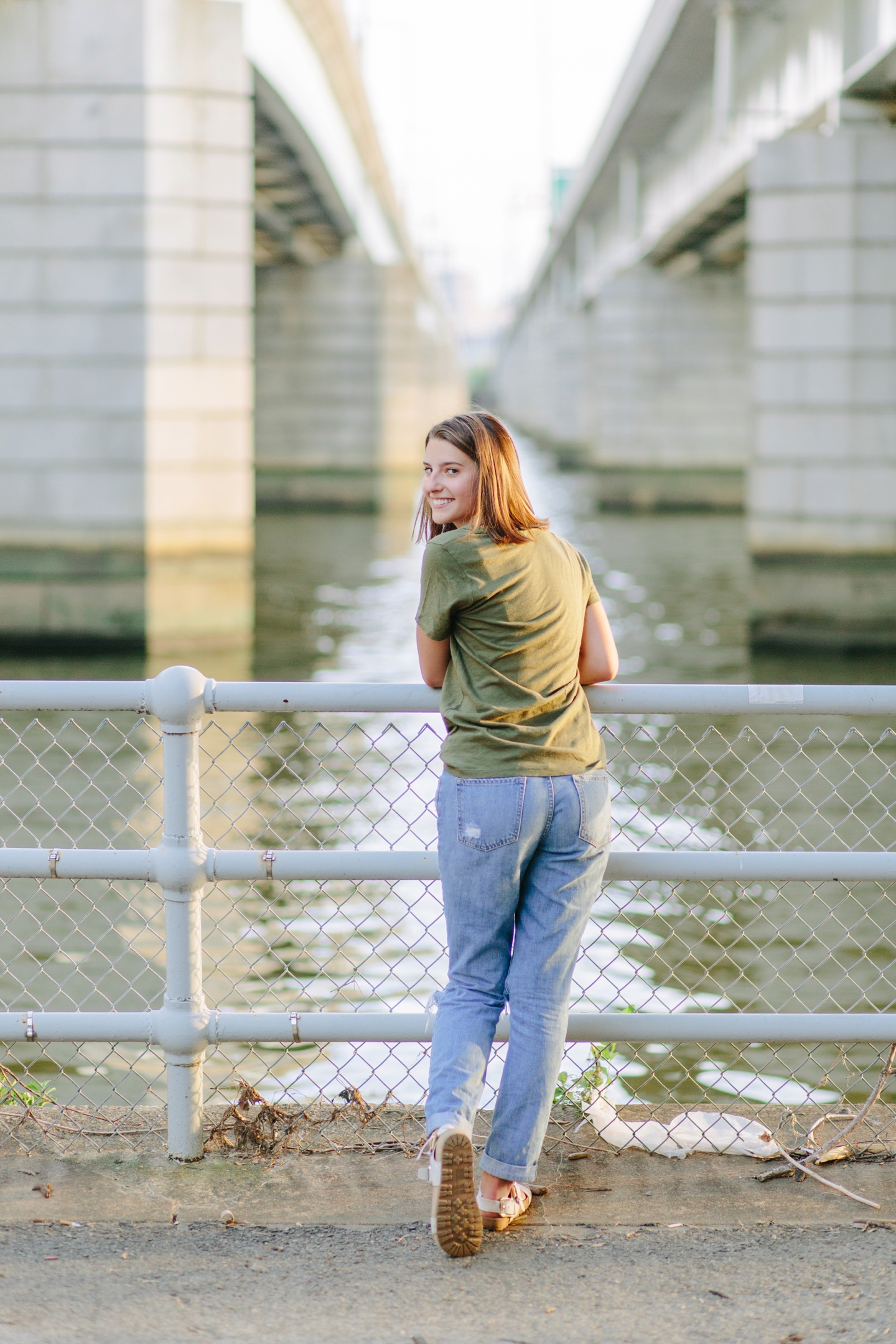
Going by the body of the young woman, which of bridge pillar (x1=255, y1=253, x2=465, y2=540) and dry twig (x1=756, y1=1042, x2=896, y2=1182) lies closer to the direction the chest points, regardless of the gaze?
the bridge pillar

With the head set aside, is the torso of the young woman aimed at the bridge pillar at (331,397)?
yes

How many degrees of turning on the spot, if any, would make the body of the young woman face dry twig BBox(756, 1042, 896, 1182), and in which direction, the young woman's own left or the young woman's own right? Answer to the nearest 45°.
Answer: approximately 45° to the young woman's own right

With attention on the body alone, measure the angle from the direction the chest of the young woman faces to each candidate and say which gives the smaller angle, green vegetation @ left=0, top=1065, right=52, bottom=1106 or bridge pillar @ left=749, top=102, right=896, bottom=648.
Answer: the bridge pillar

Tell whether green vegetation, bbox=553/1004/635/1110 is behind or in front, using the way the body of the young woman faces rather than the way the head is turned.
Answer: in front

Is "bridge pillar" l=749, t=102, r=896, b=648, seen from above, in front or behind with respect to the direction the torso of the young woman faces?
in front

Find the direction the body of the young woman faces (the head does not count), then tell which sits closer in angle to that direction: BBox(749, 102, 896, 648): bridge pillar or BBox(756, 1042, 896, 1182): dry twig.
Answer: the bridge pillar

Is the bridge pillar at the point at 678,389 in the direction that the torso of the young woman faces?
yes

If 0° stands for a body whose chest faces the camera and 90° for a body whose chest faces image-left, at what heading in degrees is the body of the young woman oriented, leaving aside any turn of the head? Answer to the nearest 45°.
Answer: approximately 180°

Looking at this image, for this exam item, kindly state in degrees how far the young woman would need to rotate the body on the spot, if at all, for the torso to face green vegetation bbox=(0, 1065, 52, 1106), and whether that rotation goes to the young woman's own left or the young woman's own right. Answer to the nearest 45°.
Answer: approximately 45° to the young woman's own left
